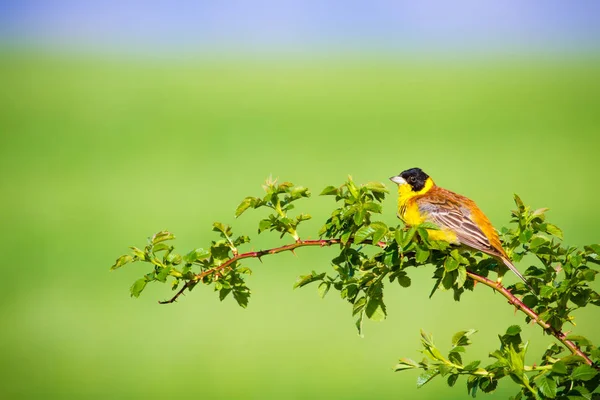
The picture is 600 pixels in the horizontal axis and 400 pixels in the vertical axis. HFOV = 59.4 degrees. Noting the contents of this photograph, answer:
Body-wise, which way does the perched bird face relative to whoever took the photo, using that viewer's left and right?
facing to the left of the viewer
